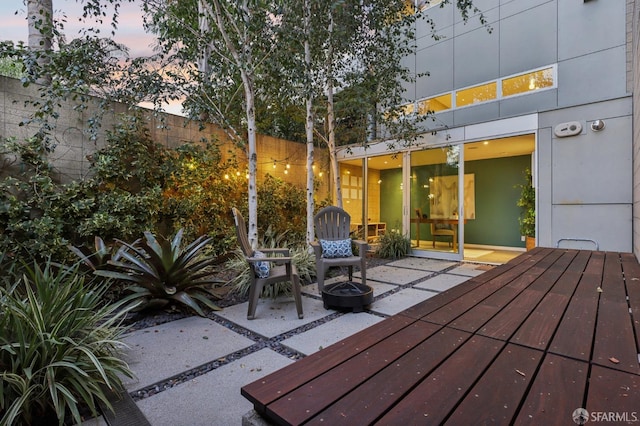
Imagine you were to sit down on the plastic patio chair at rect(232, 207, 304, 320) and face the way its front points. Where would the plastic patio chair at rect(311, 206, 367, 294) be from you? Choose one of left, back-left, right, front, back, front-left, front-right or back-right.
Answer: front-left

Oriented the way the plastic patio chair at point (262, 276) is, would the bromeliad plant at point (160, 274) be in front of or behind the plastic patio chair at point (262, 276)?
behind

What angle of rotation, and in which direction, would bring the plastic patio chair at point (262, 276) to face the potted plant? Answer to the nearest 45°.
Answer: approximately 45° to its left

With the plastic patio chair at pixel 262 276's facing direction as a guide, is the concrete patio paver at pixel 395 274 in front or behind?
in front

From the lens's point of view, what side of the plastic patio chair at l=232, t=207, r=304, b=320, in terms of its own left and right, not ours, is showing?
right

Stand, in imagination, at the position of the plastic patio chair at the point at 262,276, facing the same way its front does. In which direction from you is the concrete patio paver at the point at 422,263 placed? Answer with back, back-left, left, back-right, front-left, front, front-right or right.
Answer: front-left

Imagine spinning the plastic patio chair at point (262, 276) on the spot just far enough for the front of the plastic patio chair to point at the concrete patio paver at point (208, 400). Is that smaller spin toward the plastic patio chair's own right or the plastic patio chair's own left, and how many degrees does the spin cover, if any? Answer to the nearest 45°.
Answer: approximately 90° to the plastic patio chair's own right

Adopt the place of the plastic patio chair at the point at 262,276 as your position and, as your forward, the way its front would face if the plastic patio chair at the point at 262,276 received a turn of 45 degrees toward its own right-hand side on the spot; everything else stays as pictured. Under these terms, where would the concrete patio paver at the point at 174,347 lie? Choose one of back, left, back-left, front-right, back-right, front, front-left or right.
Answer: right

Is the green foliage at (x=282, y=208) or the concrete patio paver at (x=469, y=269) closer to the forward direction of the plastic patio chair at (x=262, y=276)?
the concrete patio paver

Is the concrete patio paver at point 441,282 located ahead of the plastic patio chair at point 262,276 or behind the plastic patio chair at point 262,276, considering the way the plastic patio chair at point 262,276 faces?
ahead
